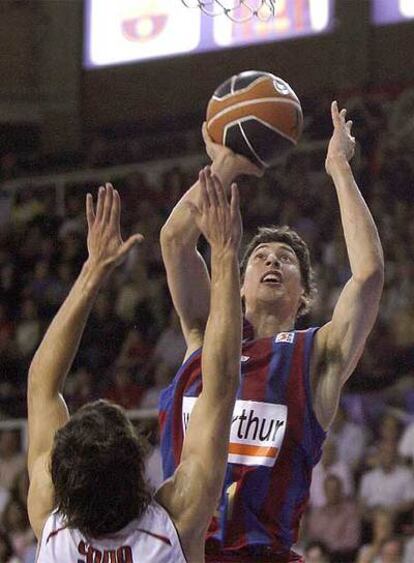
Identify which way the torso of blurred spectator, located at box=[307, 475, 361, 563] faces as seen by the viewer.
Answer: toward the camera

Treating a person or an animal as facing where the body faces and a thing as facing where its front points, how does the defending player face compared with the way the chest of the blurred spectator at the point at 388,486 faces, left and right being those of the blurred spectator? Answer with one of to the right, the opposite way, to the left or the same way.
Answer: the opposite way

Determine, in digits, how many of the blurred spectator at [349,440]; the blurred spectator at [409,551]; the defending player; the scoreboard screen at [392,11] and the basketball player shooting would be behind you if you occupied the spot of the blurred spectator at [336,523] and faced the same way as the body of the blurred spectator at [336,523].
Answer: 2

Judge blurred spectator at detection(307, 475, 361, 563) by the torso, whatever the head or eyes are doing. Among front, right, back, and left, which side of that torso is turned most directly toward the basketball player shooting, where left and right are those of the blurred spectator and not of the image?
front

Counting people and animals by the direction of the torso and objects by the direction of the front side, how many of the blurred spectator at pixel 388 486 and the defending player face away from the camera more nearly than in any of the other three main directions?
1

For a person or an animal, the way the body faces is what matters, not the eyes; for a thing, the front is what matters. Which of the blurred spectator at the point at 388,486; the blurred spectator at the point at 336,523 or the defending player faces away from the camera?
the defending player

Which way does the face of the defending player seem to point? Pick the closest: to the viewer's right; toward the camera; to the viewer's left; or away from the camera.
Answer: away from the camera

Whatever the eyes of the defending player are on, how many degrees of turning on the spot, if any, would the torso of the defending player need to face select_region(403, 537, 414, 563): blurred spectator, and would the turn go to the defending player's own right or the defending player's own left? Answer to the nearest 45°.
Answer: approximately 45° to the defending player's own right

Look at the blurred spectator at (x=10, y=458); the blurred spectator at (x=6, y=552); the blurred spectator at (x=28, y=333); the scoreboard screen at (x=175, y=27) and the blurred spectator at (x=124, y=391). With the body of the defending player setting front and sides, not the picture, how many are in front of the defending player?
5

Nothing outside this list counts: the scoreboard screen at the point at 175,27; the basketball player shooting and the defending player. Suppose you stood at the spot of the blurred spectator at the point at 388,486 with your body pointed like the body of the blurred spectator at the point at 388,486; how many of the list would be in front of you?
2

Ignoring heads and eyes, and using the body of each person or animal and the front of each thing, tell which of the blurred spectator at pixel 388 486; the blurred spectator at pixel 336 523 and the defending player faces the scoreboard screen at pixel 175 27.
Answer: the defending player

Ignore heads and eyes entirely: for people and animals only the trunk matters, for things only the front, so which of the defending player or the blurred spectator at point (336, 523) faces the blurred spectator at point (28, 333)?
the defending player

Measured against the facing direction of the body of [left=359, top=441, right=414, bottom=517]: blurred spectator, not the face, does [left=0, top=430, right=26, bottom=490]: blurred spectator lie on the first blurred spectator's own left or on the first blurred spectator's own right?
on the first blurred spectator's own right

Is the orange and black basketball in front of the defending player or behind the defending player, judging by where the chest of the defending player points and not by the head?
in front

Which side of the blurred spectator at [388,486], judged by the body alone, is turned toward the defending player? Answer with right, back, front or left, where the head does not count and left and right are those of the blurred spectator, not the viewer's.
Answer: front

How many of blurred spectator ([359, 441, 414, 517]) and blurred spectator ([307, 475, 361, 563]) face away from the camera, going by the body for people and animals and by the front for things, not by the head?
0

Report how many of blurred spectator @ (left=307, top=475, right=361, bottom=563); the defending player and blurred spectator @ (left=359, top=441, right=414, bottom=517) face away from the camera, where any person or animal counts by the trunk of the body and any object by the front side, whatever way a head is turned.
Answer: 1

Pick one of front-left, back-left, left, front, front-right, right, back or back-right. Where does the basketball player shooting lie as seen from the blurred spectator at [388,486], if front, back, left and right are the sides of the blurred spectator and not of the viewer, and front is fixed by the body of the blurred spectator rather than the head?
front

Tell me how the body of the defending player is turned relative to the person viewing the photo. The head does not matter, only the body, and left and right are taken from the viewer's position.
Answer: facing away from the viewer
